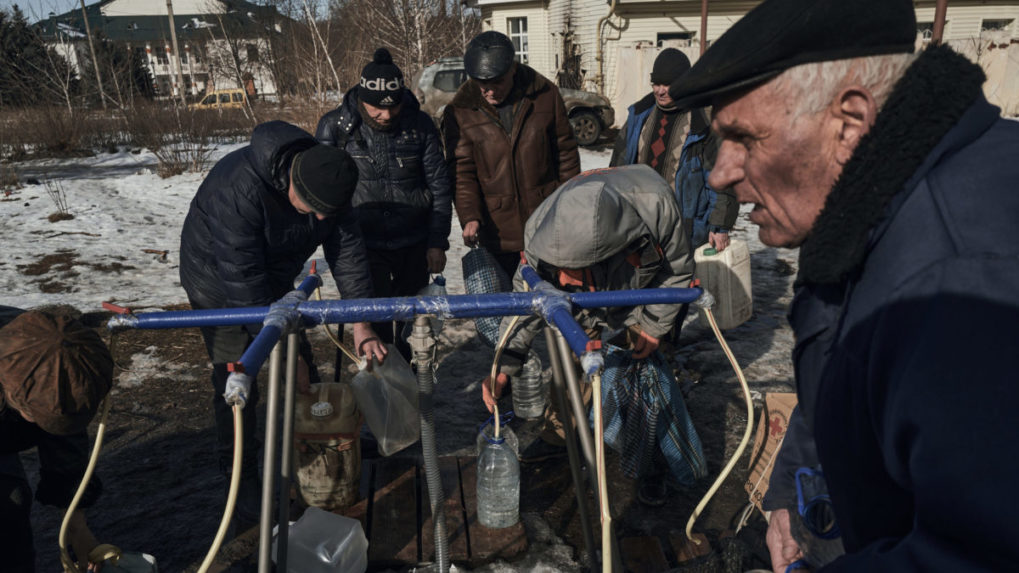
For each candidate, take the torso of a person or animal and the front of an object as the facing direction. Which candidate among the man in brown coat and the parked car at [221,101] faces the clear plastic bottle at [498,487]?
the man in brown coat

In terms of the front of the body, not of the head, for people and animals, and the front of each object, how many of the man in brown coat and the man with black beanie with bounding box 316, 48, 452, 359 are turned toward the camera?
2

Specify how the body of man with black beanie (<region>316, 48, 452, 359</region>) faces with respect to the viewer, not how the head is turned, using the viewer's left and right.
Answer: facing the viewer

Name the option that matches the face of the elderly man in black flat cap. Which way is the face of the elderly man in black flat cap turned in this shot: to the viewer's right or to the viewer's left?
to the viewer's left

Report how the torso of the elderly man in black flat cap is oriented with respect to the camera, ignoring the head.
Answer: to the viewer's left

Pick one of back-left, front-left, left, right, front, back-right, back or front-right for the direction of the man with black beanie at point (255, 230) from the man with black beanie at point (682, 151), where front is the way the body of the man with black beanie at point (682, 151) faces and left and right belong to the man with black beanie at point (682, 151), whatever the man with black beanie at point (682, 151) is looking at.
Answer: front

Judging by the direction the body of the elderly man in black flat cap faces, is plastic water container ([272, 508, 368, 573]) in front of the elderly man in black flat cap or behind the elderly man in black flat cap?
in front

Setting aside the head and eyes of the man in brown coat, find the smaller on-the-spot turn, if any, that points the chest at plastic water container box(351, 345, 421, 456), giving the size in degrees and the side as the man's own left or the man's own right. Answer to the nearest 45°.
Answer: approximately 45° to the man's own right

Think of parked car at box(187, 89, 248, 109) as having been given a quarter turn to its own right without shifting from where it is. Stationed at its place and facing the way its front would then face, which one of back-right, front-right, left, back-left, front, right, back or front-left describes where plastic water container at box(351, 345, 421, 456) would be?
back

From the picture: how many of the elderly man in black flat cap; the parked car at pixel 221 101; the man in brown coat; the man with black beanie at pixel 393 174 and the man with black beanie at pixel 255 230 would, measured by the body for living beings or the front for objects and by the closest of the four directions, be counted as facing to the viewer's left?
2

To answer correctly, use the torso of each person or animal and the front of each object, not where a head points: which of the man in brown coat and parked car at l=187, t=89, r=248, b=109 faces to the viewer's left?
the parked car

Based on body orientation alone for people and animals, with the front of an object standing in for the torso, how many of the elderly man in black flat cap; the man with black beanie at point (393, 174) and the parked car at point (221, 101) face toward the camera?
1

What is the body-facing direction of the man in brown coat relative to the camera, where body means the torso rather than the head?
toward the camera

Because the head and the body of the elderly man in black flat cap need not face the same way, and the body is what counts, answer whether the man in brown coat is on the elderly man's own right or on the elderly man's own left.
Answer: on the elderly man's own right

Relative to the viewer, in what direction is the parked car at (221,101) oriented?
to the viewer's left

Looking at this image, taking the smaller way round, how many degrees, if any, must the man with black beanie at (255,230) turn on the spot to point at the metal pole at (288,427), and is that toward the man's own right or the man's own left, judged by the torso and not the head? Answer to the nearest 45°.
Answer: approximately 45° to the man's own right

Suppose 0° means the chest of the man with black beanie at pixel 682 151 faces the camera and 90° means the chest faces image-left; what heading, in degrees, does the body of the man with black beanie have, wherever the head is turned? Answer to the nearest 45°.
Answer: approximately 45°
